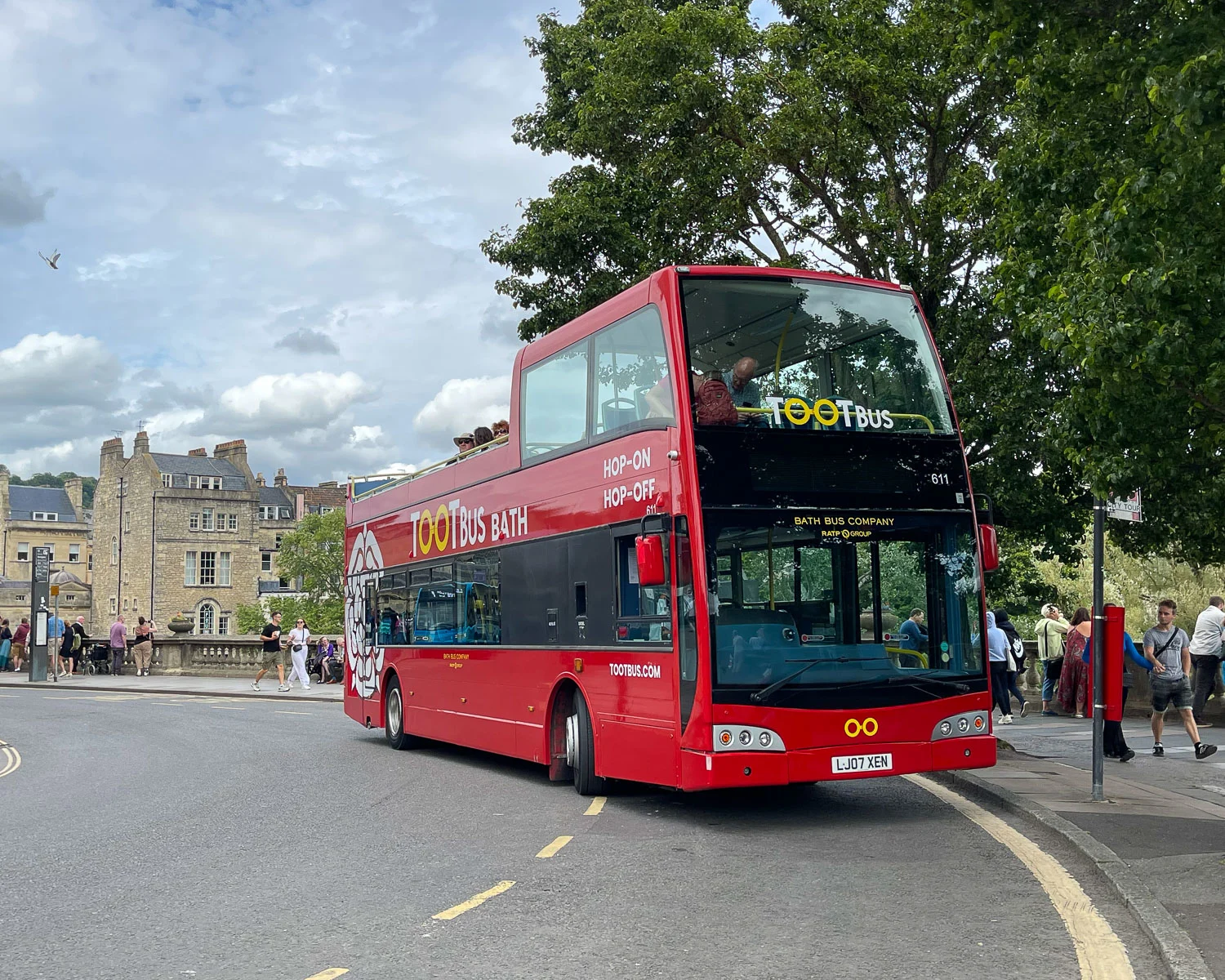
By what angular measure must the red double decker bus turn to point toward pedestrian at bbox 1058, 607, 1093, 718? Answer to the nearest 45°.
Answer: approximately 90° to its left

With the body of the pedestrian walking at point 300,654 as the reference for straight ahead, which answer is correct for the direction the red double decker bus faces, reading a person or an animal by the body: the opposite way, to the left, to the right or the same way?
the same way

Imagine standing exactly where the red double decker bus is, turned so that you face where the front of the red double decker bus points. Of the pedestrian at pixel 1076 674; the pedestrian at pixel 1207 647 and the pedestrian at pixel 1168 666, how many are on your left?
3

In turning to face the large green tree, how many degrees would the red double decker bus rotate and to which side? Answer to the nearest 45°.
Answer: approximately 135° to its left
